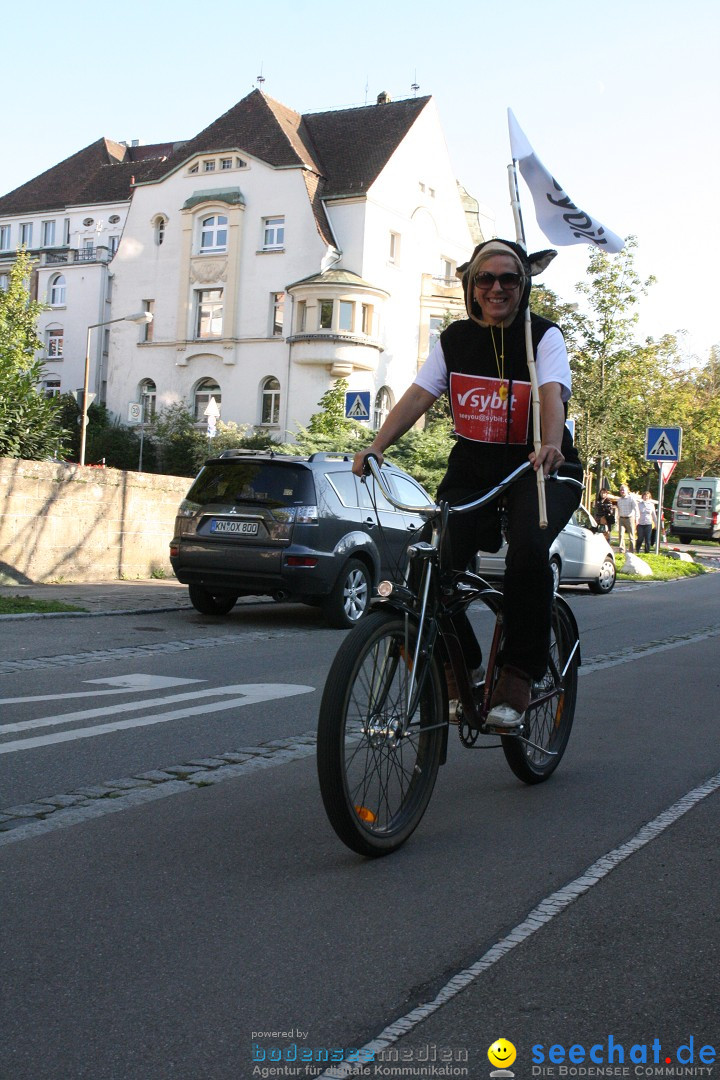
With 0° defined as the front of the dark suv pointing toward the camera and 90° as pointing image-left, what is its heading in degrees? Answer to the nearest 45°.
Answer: approximately 225°

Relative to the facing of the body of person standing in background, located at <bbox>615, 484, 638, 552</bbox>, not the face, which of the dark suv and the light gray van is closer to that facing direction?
the dark suv

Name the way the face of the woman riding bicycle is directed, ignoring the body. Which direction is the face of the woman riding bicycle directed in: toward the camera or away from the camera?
toward the camera

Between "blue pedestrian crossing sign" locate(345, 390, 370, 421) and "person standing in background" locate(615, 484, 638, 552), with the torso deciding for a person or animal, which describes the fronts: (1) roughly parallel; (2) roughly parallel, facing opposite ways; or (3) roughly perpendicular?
roughly parallel

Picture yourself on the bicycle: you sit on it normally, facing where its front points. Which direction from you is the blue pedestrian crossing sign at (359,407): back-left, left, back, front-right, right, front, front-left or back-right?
back-right

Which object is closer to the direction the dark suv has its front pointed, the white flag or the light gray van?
the light gray van

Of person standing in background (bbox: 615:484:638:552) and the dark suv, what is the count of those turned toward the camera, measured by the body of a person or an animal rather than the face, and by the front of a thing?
1

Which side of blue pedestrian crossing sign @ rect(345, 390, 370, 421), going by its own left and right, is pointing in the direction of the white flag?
front

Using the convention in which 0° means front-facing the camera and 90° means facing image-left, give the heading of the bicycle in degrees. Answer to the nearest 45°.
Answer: approximately 45°

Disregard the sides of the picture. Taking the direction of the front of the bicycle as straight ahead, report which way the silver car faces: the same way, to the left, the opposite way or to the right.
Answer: the opposite way

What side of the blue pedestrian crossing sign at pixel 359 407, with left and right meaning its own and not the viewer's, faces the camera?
front

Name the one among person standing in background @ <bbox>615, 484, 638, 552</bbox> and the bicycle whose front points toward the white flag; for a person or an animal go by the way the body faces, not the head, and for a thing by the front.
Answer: the person standing in background

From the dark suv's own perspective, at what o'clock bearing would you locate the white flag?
The white flag is roughly at 4 o'clock from the dark suv.

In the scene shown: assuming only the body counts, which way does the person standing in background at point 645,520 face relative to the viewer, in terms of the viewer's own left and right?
facing the viewer

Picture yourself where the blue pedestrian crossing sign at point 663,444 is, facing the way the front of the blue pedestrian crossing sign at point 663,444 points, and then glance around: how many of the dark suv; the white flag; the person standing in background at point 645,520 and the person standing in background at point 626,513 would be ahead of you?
2

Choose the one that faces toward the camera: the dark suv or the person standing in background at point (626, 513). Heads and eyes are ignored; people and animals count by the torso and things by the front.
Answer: the person standing in background

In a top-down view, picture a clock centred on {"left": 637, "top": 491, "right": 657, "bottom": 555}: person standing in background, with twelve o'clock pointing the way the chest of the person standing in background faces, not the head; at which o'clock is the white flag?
The white flag is roughly at 12 o'clock from the person standing in background.

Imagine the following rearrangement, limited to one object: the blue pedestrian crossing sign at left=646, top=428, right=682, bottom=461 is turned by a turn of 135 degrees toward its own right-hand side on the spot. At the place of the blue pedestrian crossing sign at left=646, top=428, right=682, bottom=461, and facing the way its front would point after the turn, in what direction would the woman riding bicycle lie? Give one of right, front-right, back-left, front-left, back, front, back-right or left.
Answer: back-left
